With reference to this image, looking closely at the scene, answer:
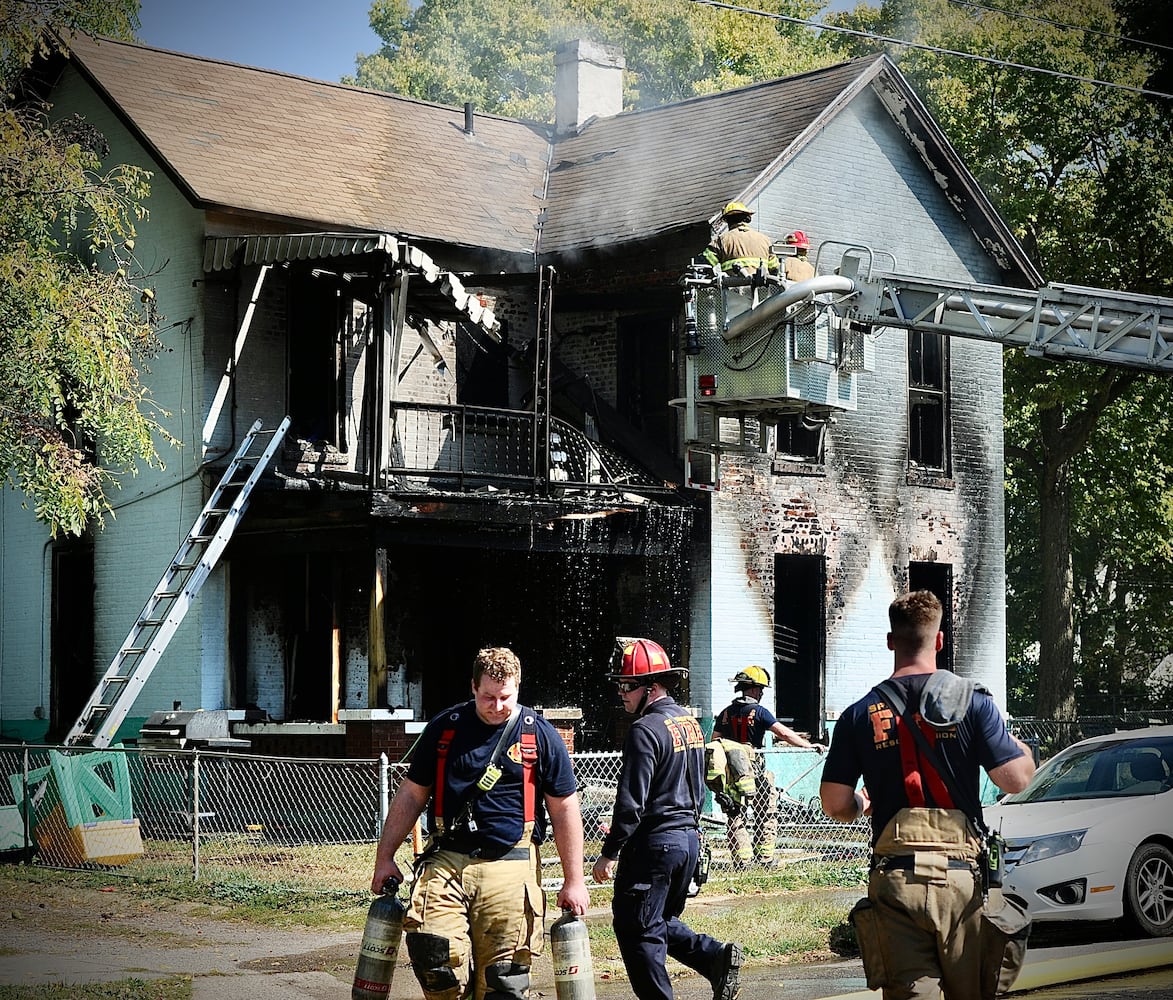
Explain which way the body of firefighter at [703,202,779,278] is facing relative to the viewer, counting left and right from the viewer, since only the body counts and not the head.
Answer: facing away from the viewer

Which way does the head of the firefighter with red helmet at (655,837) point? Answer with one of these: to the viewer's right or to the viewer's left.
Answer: to the viewer's left

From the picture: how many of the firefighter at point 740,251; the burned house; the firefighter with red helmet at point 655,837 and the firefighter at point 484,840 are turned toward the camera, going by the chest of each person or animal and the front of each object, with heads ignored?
2

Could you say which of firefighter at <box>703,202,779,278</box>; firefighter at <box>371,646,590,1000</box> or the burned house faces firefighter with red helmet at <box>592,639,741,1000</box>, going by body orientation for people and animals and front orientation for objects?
the burned house

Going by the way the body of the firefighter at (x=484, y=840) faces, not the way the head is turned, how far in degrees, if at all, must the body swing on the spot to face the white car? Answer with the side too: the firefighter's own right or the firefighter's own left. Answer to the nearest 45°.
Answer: approximately 135° to the firefighter's own left

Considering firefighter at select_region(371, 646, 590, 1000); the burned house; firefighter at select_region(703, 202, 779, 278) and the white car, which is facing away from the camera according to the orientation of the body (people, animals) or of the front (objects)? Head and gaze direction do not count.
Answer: firefighter at select_region(703, 202, 779, 278)

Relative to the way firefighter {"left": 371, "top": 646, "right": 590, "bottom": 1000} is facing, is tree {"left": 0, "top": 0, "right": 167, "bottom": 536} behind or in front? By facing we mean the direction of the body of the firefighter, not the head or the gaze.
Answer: behind

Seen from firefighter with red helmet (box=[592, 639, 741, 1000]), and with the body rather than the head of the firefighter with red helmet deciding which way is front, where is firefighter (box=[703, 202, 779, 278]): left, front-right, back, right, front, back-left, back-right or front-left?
front-right

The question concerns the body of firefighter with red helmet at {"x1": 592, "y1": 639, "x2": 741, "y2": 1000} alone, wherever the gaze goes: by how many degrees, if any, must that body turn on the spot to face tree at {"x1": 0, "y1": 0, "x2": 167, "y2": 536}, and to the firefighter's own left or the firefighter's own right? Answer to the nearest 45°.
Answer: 0° — they already face it

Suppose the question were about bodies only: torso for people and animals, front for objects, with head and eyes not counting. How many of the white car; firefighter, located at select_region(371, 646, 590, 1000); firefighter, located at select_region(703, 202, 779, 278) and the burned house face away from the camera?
1

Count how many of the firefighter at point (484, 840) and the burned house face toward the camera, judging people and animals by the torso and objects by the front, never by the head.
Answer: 2

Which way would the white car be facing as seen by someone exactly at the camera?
facing the viewer and to the left of the viewer

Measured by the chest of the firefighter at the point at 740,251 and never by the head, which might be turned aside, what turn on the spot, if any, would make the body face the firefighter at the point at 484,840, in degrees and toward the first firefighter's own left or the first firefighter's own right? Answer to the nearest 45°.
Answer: approximately 180°

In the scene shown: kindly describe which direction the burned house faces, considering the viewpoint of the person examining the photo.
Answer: facing the viewer

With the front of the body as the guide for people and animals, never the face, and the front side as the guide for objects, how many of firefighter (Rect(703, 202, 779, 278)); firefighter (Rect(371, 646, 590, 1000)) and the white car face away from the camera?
1

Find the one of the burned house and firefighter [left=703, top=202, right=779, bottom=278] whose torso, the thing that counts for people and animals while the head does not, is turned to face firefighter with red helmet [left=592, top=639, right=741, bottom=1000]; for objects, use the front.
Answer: the burned house
